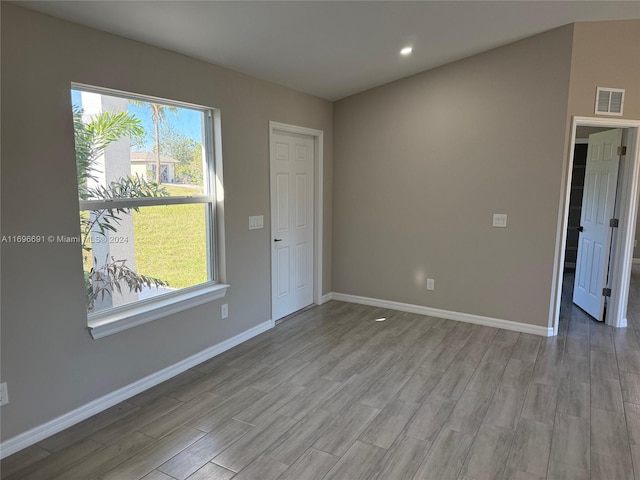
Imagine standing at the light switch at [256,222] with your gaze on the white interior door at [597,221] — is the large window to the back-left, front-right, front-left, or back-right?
back-right

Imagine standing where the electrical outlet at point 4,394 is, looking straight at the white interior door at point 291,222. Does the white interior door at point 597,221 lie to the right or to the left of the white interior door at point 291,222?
right

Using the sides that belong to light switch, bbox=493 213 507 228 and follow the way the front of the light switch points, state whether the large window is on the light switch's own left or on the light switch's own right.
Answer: on the light switch's own right

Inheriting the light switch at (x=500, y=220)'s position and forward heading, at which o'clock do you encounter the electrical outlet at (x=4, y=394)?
The electrical outlet is roughly at 1 o'clock from the light switch.

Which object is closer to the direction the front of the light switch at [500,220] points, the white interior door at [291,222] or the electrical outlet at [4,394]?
the electrical outlet

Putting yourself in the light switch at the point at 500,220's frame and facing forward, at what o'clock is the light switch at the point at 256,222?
the light switch at the point at 256,222 is roughly at 2 o'clock from the light switch at the point at 500,220.

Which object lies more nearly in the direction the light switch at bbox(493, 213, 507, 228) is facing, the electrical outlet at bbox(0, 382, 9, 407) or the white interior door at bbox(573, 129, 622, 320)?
the electrical outlet

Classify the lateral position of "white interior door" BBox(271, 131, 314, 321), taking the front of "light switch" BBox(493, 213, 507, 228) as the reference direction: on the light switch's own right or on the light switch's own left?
on the light switch's own right

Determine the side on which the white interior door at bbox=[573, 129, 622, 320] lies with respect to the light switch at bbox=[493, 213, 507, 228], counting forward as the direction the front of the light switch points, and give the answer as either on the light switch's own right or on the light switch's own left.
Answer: on the light switch's own left

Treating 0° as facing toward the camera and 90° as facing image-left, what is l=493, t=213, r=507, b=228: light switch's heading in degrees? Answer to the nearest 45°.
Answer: approximately 0°
